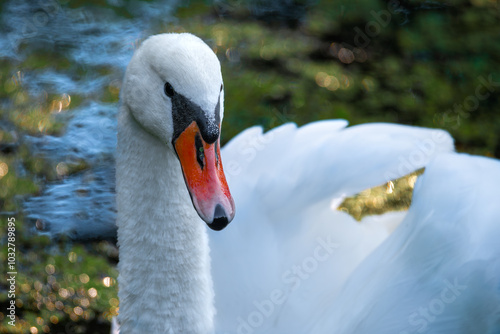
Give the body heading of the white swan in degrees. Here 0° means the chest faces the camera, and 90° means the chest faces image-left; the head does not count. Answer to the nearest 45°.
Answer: approximately 45°
